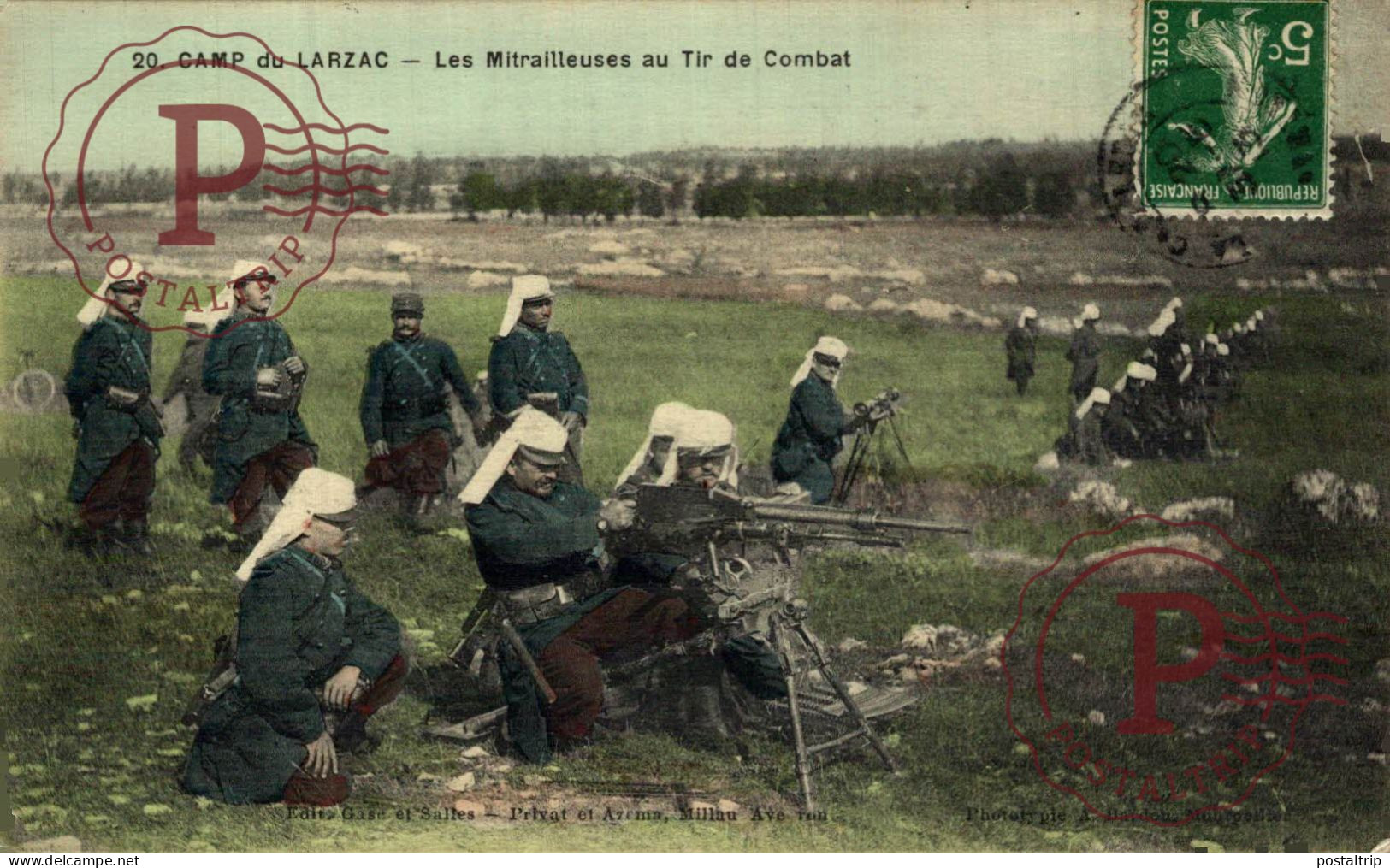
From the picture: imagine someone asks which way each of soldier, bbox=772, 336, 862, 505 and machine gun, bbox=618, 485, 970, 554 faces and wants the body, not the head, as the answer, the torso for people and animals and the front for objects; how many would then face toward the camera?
0

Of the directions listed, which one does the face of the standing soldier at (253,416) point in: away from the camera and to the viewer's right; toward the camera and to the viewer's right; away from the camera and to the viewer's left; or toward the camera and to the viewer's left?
toward the camera and to the viewer's right

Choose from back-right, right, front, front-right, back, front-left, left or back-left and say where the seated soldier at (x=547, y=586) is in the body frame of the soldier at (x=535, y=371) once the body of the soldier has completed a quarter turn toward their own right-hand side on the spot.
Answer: front-left

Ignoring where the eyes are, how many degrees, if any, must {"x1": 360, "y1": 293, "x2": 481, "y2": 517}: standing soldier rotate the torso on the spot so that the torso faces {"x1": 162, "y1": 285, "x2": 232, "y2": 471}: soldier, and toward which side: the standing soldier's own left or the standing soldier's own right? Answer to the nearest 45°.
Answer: approximately 90° to the standing soldier's own right

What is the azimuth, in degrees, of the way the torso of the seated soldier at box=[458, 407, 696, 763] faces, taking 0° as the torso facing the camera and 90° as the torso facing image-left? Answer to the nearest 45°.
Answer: approximately 315°

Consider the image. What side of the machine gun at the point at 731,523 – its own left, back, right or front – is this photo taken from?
right

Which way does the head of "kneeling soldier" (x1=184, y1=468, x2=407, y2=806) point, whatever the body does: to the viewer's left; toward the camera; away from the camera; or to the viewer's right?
to the viewer's right

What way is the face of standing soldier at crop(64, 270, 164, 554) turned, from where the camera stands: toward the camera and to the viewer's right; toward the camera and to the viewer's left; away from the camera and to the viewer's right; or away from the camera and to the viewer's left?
toward the camera and to the viewer's right

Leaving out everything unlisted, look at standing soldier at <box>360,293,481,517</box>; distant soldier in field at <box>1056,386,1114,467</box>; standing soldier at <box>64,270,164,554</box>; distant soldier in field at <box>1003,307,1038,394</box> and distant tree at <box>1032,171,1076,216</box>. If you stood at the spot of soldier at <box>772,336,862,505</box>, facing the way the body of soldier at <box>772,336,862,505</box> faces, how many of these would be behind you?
2

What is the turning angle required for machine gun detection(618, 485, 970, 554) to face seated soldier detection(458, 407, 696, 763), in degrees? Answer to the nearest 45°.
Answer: approximately 180°

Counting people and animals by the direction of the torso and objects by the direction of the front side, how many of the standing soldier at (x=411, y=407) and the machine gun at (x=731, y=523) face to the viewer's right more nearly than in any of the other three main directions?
1

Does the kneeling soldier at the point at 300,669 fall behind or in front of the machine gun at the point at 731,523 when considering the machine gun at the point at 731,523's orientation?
behind
